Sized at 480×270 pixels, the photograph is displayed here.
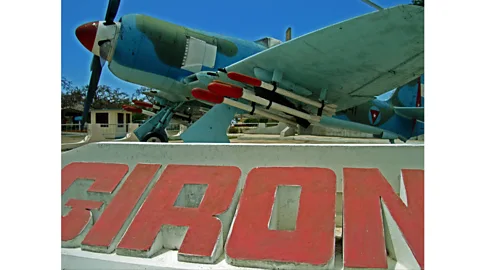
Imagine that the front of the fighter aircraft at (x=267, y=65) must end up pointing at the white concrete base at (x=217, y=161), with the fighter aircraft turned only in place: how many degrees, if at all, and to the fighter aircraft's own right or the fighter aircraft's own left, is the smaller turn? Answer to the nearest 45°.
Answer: approximately 45° to the fighter aircraft's own left

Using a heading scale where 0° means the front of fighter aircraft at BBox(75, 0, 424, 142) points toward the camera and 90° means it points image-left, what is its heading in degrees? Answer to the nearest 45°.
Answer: approximately 45°
